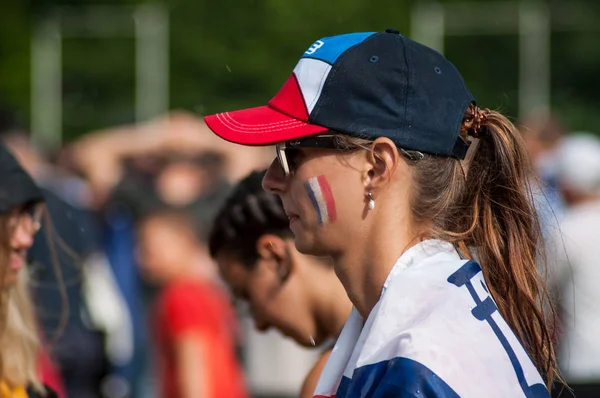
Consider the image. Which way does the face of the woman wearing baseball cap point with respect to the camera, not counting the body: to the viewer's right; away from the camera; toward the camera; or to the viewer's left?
to the viewer's left

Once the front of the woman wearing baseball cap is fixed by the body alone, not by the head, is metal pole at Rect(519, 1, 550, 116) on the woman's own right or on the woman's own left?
on the woman's own right

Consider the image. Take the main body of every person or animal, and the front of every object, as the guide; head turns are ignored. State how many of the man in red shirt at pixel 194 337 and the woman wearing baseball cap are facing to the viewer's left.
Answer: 2

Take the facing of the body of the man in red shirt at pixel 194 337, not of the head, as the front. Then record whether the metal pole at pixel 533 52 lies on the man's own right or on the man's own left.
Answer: on the man's own right

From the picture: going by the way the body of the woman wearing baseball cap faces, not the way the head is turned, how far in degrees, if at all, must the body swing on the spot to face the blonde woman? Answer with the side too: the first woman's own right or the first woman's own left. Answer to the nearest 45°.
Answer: approximately 45° to the first woman's own right

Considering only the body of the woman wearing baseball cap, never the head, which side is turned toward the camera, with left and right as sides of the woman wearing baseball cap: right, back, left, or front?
left

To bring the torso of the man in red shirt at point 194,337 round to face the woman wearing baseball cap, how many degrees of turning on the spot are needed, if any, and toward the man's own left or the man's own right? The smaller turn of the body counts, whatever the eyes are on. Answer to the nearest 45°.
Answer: approximately 90° to the man's own left

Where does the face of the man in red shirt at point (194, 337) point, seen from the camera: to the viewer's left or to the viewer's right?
to the viewer's left
